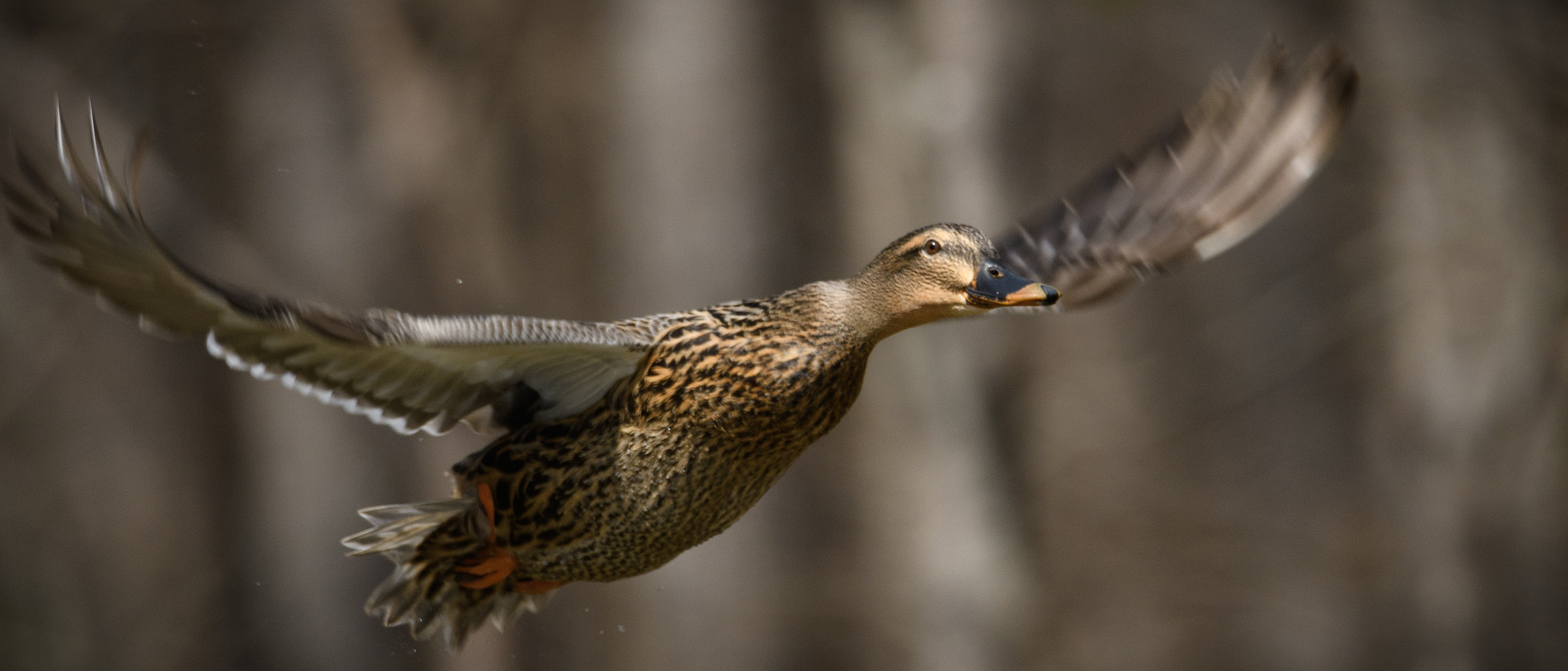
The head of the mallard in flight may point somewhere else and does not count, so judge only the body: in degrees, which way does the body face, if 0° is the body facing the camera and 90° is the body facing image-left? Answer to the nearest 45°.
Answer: approximately 315°
